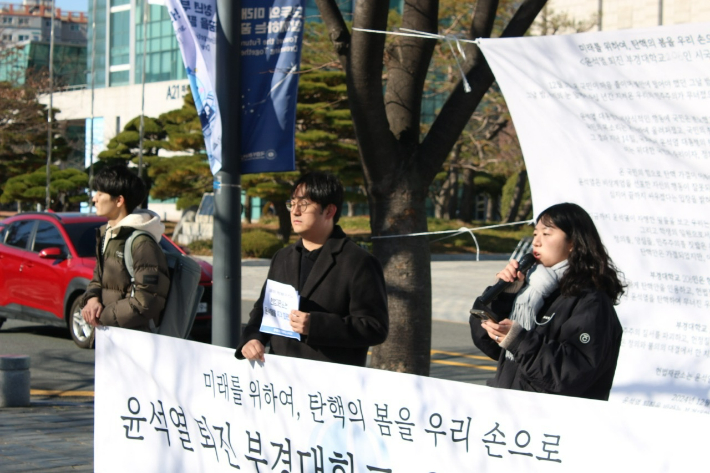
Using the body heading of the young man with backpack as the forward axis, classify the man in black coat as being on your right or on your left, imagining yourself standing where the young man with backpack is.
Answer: on your left

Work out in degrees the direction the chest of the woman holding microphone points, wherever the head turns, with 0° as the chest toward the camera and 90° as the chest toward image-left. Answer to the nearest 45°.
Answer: approximately 90°

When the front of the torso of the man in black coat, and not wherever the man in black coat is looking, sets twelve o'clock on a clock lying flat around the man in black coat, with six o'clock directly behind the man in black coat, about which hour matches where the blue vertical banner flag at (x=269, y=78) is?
The blue vertical banner flag is roughly at 4 o'clock from the man in black coat.

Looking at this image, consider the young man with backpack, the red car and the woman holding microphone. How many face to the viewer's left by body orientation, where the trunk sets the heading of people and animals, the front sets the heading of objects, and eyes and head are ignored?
2
